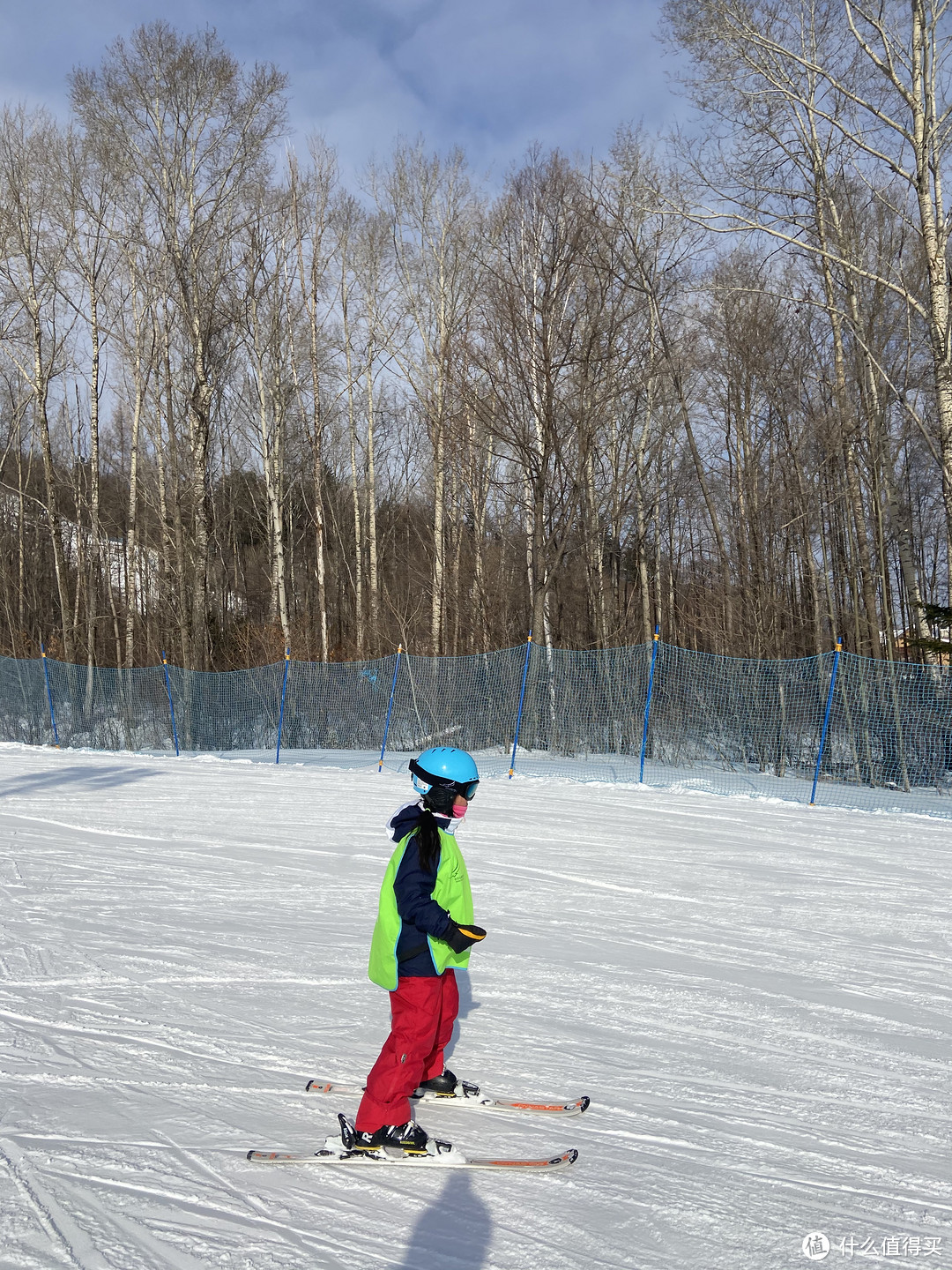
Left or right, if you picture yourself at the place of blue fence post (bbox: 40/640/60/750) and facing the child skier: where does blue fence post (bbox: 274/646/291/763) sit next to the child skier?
left

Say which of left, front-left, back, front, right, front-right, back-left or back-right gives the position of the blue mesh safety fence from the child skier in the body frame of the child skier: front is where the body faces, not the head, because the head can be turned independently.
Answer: left

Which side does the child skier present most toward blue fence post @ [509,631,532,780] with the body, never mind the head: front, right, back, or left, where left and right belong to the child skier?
left

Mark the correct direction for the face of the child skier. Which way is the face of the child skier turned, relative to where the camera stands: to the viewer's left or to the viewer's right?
to the viewer's right

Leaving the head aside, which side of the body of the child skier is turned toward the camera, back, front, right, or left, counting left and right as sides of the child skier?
right

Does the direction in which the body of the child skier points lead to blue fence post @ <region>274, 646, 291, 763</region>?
no

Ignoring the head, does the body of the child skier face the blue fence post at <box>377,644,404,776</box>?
no

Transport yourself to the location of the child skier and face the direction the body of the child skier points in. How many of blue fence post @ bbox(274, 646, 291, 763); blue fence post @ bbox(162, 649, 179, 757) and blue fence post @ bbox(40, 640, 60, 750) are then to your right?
0

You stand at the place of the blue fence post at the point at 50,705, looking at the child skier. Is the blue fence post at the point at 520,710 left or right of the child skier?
left

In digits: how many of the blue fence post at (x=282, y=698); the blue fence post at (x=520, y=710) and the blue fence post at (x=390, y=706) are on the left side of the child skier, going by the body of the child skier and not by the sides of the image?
3

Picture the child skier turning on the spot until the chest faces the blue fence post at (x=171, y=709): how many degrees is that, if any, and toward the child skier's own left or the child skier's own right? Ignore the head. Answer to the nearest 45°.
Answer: approximately 90° to the child skier's own left

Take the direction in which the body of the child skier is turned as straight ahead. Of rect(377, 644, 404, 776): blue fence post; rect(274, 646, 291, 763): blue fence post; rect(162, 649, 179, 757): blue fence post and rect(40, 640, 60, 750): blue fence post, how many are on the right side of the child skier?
0
